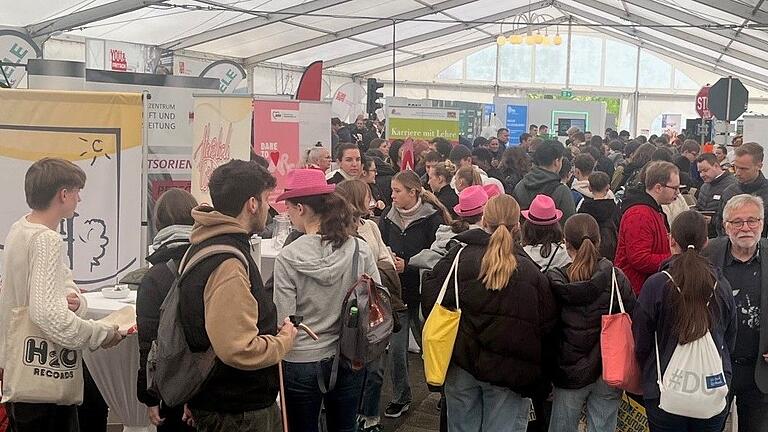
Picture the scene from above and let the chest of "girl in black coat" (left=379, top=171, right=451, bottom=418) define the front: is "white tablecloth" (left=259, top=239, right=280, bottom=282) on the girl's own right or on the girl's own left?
on the girl's own right

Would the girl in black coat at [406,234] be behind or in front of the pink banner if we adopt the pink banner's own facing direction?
in front

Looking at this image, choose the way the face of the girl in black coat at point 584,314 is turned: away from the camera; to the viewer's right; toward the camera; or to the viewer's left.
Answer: away from the camera

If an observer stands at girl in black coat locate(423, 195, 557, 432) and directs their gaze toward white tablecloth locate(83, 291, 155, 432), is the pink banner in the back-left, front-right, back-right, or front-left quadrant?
front-right

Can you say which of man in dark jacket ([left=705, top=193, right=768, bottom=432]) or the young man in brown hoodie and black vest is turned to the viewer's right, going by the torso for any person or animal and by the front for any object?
the young man in brown hoodie and black vest

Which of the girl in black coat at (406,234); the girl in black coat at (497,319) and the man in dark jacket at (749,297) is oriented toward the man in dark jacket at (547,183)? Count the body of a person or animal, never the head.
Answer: the girl in black coat at (497,319)

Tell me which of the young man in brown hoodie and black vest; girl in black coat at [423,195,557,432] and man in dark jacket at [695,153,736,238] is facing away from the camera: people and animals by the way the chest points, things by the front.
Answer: the girl in black coat

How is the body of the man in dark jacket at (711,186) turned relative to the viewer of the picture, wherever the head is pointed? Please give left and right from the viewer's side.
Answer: facing the viewer and to the left of the viewer

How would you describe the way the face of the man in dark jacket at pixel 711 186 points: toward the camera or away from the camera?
toward the camera

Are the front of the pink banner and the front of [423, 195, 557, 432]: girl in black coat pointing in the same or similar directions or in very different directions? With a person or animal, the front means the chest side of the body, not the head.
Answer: very different directions

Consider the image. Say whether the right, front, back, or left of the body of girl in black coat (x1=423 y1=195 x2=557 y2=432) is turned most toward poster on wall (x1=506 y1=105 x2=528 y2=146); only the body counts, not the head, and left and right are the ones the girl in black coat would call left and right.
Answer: front

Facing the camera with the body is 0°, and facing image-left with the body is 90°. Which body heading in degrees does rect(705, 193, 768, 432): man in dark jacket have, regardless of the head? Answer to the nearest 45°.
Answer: approximately 0°

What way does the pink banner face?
toward the camera

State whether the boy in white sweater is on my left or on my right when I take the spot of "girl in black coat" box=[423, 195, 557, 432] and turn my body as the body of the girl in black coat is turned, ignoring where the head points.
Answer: on my left

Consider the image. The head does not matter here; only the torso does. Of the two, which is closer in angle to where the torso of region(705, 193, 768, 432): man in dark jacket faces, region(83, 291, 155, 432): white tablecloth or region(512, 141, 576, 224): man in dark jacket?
the white tablecloth

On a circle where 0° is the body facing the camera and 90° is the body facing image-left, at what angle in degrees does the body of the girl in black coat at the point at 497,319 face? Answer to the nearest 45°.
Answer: approximately 180°
